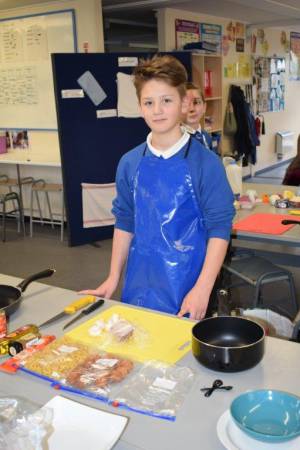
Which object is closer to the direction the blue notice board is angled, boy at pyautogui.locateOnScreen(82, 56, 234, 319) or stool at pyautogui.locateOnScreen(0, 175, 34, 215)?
the boy

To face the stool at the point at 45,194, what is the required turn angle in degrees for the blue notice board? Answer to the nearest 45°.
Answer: approximately 135° to its right

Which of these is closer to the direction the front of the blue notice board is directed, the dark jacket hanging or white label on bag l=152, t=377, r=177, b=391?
the white label on bag

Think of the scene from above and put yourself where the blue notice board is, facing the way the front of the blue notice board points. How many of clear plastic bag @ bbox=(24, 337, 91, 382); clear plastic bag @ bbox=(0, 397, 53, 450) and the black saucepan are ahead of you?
3

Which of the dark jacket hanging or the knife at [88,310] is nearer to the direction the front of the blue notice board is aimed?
the knife

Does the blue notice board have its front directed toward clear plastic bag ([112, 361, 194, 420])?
yes

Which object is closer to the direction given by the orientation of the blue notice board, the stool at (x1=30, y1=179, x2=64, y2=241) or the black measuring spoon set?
the black measuring spoon set

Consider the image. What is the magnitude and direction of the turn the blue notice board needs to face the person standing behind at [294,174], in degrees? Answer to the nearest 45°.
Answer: approximately 45° to its left

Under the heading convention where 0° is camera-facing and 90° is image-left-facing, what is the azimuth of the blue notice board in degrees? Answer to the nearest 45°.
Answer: approximately 0°

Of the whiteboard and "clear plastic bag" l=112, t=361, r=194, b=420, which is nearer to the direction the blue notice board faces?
the clear plastic bag

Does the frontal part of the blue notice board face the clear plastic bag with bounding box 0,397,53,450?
yes

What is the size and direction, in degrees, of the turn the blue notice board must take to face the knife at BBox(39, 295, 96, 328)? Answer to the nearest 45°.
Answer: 0° — it already faces it

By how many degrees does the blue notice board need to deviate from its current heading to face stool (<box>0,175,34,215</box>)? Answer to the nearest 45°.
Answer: approximately 135° to its right

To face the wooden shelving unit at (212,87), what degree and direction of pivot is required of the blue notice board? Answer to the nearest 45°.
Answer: approximately 135° to its left
